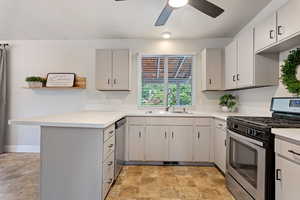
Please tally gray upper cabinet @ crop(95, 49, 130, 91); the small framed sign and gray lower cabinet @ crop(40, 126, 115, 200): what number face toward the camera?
2

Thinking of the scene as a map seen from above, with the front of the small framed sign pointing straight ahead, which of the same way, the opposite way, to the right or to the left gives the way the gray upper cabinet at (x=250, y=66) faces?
to the right

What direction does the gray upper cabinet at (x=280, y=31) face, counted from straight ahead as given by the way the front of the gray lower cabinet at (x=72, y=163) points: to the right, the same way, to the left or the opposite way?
the opposite way

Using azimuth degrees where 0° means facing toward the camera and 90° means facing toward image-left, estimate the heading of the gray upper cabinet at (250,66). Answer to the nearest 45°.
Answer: approximately 45°

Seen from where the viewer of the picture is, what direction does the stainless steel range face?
facing the viewer and to the left of the viewer

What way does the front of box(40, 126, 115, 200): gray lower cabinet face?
to the viewer's right

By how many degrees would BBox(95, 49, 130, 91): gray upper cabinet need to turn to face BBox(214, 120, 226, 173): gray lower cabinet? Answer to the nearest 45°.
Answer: approximately 45° to its left

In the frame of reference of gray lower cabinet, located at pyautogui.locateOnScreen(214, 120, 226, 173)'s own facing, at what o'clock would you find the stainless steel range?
The stainless steel range is roughly at 10 o'clock from the gray lower cabinet.

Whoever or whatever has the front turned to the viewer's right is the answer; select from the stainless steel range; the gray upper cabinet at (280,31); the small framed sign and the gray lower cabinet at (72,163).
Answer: the gray lower cabinet

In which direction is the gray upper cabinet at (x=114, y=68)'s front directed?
toward the camera

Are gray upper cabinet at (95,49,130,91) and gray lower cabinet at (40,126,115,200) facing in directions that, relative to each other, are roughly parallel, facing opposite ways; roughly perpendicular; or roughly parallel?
roughly perpendicular

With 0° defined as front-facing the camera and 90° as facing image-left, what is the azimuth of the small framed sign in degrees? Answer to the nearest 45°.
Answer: approximately 0°

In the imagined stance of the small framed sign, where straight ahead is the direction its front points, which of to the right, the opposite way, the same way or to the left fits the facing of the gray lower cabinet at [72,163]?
to the left
